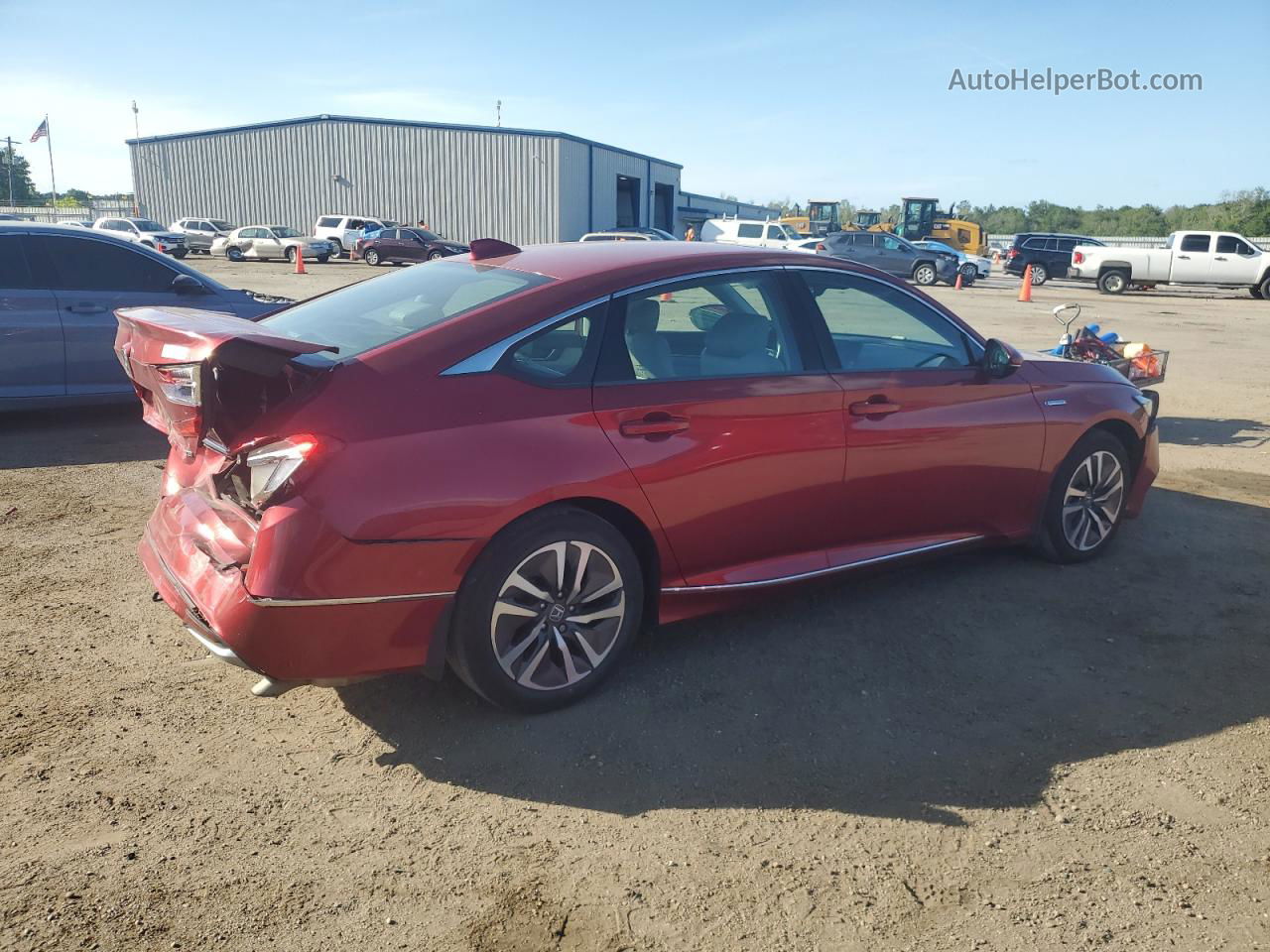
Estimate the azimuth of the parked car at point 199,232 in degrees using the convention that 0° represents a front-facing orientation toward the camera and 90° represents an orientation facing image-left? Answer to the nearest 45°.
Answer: approximately 315°

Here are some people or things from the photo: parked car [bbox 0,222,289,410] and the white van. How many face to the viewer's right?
2

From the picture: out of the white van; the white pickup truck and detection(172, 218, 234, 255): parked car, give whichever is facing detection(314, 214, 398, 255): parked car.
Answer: detection(172, 218, 234, 255): parked car

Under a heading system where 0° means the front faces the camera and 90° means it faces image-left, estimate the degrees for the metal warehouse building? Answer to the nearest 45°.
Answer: approximately 315°

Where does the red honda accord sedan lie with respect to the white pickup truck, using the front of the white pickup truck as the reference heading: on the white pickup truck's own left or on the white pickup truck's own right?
on the white pickup truck's own right

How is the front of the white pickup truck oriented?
to the viewer's right

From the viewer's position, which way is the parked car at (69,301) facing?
facing to the right of the viewer

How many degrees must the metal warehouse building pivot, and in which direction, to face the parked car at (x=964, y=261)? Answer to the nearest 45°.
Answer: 0° — it already faces it

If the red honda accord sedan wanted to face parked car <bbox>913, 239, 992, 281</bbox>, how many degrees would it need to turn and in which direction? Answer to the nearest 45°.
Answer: approximately 45° to its left

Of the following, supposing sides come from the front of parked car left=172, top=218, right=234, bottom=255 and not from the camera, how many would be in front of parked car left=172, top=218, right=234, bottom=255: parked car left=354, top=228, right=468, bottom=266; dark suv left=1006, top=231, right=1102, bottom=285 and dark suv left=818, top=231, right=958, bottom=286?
3

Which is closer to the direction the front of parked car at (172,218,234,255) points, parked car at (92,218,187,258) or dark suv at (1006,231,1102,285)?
the dark suv

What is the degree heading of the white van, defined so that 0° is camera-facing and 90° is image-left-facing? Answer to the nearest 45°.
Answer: approximately 270°

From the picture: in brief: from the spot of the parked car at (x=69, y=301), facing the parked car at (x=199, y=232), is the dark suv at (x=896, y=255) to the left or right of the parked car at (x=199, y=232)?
right
